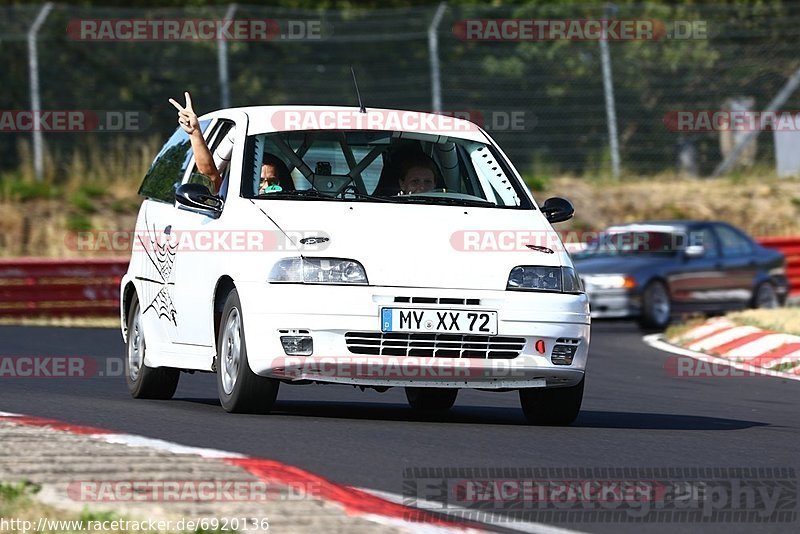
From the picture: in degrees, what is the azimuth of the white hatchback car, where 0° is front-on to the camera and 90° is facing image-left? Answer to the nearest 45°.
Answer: approximately 0°

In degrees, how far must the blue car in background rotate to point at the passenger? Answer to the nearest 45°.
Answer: approximately 45° to its left

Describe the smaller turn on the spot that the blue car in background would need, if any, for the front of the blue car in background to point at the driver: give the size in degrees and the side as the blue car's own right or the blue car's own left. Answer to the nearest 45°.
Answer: approximately 45° to the blue car's own left

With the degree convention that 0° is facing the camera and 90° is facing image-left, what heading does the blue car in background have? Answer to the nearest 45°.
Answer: approximately 45°

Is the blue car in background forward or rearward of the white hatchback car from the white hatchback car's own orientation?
rearward

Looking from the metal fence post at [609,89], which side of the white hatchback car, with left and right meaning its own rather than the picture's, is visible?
back

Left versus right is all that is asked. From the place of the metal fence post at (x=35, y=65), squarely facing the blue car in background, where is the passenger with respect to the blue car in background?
right

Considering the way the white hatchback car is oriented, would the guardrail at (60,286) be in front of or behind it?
behind

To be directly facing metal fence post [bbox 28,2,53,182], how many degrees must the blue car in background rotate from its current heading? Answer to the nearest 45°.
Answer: approximately 45° to its right
